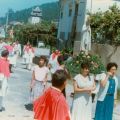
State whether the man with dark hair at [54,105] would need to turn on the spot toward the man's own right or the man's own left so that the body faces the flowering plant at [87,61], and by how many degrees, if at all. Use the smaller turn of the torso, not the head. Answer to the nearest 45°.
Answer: approximately 45° to the man's own left

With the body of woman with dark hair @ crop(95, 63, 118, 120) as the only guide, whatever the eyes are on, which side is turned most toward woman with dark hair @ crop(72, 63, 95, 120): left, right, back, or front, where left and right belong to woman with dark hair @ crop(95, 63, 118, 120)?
right

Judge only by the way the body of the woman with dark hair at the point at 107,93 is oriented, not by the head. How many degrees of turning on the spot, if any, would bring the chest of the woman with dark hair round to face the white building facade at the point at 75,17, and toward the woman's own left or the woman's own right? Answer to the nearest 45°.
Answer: approximately 135° to the woman's own left

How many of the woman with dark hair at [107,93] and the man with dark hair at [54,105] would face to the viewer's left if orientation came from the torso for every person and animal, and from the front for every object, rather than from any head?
0

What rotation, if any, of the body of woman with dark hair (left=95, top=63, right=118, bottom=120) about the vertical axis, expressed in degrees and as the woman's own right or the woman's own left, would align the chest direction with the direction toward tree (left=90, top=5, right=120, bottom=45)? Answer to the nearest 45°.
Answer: approximately 135° to the woman's own left

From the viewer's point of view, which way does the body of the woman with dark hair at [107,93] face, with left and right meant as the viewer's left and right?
facing the viewer and to the right of the viewer

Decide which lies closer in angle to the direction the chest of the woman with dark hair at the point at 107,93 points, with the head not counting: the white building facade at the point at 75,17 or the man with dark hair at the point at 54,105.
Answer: the man with dark hair

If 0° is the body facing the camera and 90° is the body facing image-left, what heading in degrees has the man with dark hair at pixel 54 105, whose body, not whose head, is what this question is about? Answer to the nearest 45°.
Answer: approximately 225°
